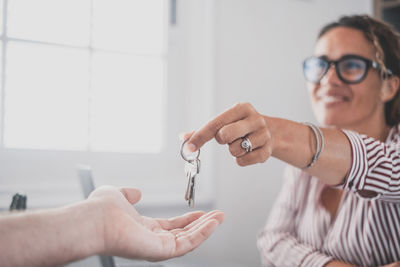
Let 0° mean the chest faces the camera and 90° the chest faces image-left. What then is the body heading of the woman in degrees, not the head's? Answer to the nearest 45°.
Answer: approximately 45°
